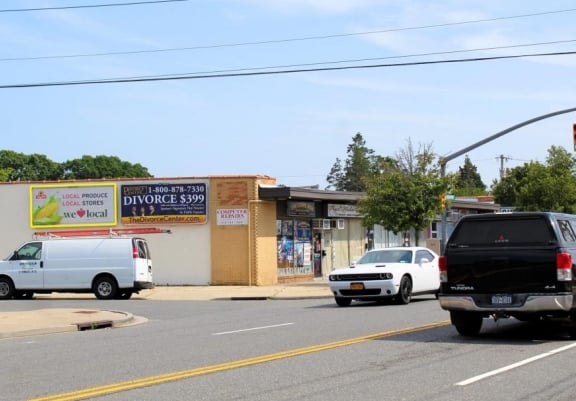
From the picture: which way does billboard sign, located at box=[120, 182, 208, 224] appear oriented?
toward the camera

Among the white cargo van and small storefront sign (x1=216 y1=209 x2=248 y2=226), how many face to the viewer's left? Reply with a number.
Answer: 1

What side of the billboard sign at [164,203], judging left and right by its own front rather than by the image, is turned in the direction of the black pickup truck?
front

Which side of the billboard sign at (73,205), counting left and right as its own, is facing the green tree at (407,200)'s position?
left

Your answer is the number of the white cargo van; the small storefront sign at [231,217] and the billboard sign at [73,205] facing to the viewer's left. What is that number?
1

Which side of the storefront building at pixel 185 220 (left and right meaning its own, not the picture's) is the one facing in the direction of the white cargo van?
right

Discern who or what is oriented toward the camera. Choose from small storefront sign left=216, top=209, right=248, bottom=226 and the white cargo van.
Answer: the small storefront sign

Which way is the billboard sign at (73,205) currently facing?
toward the camera

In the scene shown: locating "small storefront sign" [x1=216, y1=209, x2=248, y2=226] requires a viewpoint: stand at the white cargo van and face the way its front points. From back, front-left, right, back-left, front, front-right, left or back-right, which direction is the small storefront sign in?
back-right

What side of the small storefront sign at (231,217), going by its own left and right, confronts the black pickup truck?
front

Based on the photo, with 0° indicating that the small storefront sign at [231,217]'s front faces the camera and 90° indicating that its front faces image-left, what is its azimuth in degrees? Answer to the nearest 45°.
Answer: approximately 0°

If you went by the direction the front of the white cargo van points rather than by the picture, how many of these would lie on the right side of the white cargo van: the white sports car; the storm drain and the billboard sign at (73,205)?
1

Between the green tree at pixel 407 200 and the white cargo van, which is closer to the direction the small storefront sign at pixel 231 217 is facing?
the white cargo van

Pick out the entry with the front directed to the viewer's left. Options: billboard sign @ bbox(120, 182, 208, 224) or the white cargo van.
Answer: the white cargo van

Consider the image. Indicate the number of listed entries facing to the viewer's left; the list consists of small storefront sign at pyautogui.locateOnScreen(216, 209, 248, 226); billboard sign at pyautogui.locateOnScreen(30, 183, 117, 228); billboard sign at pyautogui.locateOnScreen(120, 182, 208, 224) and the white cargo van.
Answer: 1

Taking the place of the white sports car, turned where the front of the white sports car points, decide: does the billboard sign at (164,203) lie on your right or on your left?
on your right

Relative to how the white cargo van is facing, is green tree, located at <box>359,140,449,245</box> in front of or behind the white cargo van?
behind

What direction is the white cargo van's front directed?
to the viewer's left
